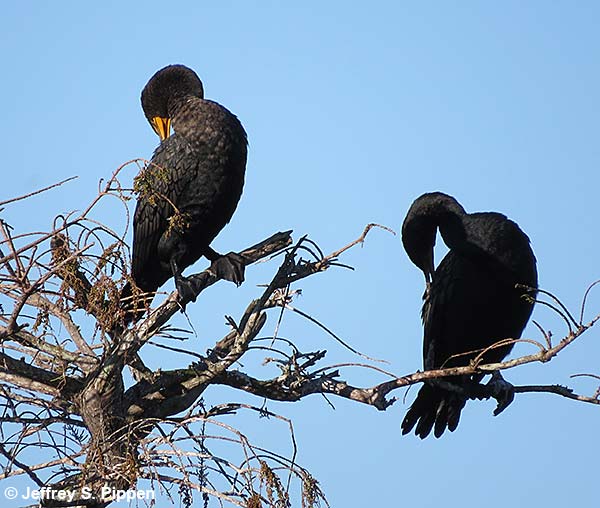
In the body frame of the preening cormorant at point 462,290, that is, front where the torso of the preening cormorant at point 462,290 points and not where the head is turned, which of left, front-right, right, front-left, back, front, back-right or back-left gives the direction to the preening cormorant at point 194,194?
back-right
